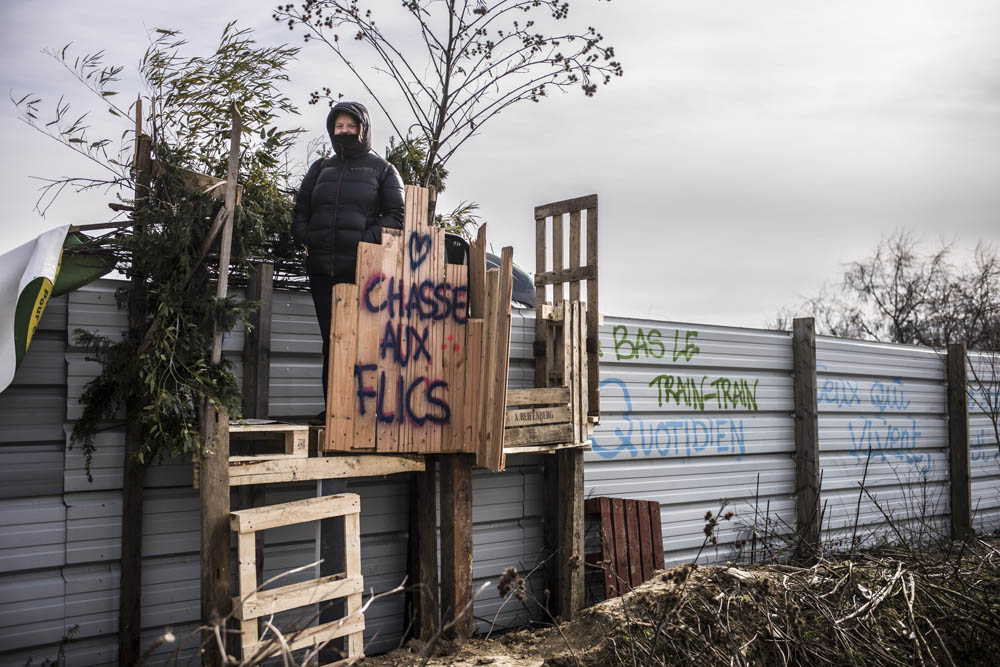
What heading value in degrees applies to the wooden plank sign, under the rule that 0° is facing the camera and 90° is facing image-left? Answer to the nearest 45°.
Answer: approximately 0°

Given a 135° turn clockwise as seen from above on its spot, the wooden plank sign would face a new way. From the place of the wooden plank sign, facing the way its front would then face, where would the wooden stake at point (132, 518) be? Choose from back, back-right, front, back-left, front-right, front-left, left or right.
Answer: front-left

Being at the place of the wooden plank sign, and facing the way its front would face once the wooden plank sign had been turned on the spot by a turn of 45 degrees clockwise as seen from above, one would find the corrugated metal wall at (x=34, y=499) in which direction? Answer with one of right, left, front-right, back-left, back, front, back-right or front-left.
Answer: front-right

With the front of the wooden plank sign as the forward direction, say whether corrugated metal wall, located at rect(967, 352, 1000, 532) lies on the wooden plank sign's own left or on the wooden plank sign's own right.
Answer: on the wooden plank sign's own left

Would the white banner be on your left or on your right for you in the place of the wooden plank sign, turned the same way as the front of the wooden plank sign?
on your right

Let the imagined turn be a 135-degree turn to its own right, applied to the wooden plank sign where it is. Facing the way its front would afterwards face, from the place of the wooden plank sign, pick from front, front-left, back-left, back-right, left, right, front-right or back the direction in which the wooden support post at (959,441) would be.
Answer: right

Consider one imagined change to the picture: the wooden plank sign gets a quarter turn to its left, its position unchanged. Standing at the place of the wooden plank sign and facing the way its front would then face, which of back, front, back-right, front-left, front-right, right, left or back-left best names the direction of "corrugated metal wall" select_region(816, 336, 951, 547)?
front-left

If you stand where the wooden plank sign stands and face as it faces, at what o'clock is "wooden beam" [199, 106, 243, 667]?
The wooden beam is roughly at 2 o'clock from the wooden plank sign.

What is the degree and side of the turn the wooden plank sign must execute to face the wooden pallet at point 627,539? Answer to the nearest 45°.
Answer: approximately 135° to its left

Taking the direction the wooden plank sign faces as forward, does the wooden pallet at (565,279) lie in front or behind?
behind

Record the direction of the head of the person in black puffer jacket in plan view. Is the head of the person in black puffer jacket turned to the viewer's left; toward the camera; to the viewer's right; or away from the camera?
toward the camera

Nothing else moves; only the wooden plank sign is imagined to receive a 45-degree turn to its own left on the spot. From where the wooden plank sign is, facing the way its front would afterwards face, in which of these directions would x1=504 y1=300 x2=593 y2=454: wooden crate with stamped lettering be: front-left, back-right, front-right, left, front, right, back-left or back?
left
